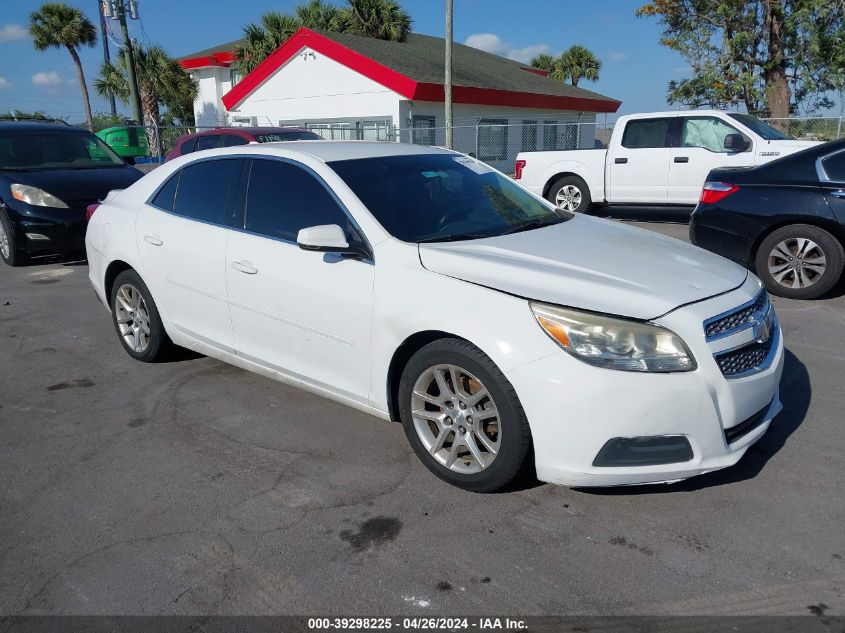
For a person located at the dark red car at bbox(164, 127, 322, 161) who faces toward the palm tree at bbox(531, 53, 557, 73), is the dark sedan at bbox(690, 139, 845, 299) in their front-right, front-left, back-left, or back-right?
back-right

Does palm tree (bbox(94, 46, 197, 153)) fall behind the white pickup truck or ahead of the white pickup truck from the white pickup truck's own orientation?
behind

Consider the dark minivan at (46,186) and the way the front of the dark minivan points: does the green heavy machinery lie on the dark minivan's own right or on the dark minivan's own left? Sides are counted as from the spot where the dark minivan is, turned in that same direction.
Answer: on the dark minivan's own left

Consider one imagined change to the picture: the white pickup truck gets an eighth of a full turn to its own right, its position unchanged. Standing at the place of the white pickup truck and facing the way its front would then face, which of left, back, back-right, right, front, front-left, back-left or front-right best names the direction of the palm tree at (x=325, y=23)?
back

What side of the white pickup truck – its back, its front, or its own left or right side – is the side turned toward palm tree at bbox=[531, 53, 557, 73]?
left

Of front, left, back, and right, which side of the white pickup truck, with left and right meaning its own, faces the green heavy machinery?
back

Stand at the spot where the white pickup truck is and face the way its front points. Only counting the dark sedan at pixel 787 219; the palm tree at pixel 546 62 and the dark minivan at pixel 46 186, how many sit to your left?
1

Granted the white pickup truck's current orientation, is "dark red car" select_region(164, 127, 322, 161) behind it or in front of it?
behind

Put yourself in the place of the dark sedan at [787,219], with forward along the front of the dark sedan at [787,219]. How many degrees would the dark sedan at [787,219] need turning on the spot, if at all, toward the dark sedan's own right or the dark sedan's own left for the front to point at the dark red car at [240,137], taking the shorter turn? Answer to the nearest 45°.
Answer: approximately 180°

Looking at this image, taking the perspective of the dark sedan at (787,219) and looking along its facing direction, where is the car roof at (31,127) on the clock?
The car roof is roughly at 6 o'clock from the dark sedan.

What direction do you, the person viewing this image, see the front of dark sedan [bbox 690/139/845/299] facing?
facing to the right of the viewer

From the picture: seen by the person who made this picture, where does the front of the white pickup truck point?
facing to the right of the viewer

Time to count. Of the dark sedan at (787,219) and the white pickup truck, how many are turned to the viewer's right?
2
